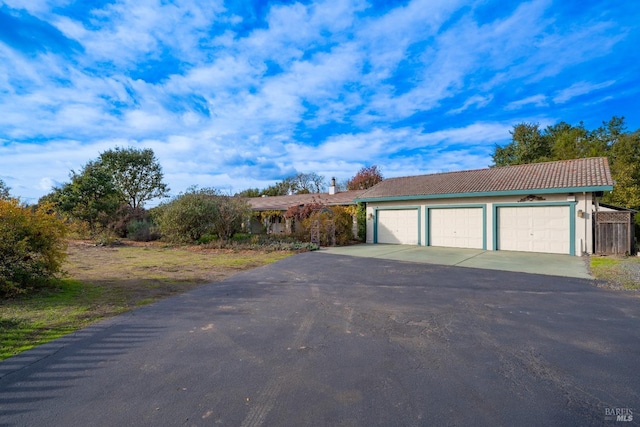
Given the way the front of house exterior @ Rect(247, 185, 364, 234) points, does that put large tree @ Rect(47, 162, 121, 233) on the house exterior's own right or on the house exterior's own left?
on the house exterior's own right

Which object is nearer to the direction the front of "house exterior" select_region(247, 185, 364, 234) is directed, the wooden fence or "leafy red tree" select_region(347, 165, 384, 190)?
the wooden fence

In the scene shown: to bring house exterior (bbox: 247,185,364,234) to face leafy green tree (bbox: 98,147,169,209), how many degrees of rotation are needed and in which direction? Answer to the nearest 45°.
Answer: approximately 135° to its right

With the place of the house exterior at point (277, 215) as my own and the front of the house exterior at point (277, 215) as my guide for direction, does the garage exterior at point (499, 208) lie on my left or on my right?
on my left

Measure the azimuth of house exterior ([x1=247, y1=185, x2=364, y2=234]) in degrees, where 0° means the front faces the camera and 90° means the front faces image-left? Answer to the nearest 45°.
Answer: approximately 0°

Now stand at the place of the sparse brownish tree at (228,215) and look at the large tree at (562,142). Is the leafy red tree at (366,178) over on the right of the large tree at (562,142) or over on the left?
left

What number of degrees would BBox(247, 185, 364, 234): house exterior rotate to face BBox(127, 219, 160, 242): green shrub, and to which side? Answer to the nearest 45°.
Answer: approximately 90° to its right

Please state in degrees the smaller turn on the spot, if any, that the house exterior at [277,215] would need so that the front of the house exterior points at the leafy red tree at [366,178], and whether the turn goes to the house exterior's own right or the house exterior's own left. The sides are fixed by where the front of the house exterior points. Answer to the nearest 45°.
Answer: approximately 135° to the house exterior's own left

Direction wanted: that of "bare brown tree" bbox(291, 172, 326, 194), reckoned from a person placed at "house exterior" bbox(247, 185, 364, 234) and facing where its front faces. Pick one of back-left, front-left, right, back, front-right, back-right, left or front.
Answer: back

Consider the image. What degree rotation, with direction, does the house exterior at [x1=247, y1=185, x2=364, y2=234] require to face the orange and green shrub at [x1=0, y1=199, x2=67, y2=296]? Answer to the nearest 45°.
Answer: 0° — it already faces it
